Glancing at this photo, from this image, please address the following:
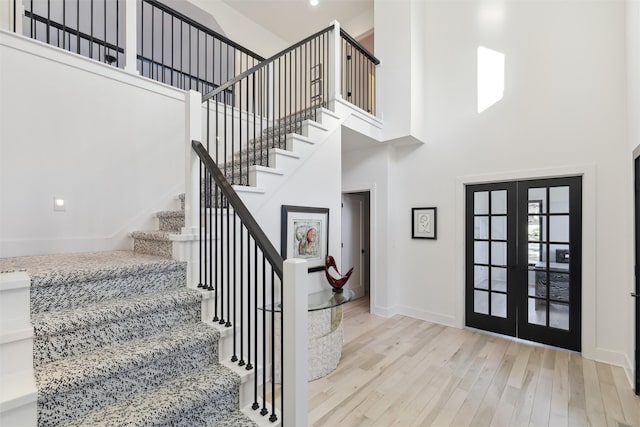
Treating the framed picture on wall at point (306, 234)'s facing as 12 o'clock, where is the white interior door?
The white interior door is roughly at 8 o'clock from the framed picture on wall.

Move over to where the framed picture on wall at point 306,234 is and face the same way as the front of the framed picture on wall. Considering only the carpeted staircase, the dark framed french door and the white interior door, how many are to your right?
1

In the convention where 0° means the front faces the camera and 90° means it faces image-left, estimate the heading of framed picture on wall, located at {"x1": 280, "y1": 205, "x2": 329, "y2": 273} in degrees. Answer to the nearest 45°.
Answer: approximately 315°

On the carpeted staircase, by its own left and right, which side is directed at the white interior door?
left

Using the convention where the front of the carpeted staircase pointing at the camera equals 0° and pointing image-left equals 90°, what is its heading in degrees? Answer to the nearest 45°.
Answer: approximately 315°

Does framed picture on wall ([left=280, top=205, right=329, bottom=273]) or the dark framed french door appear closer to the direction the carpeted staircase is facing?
the dark framed french door

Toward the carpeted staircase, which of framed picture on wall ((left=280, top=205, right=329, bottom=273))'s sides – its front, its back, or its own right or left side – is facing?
right
